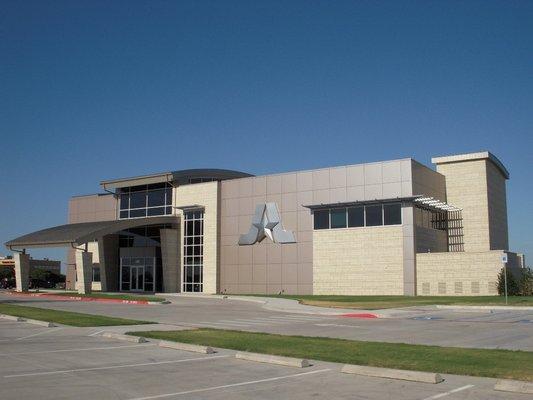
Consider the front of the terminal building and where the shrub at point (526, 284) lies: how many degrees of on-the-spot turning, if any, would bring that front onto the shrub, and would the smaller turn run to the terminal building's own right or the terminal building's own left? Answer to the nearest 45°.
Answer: approximately 90° to the terminal building's own left

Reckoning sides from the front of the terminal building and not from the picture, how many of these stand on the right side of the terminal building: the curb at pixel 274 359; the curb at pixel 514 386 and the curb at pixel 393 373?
0

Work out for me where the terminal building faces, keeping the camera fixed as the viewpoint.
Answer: facing the viewer and to the left of the viewer

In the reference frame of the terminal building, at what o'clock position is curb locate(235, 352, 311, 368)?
The curb is roughly at 11 o'clock from the terminal building.

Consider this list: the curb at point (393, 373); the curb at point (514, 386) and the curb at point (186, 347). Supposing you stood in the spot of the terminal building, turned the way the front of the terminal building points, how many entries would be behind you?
0

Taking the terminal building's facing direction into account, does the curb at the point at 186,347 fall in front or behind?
in front

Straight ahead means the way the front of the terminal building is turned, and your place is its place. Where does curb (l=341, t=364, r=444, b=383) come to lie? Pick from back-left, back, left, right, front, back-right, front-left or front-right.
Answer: front-left

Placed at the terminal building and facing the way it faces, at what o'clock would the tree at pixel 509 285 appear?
The tree is roughly at 9 o'clock from the terminal building.

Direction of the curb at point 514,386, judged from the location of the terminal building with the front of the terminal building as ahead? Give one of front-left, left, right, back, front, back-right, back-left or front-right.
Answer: front-left

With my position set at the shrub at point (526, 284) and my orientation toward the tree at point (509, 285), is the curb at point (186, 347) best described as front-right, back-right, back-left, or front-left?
front-left
